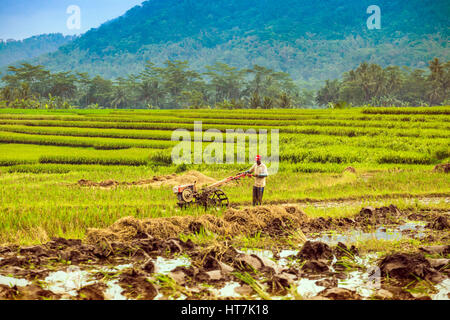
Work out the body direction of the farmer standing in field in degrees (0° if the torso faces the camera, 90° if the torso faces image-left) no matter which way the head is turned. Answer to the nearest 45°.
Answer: approximately 45°
